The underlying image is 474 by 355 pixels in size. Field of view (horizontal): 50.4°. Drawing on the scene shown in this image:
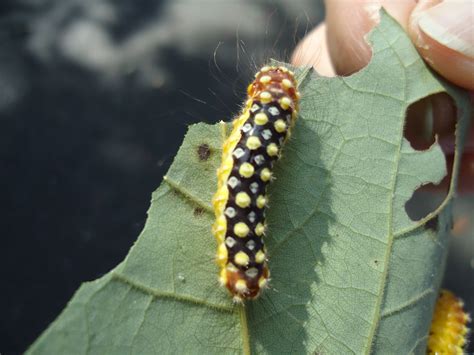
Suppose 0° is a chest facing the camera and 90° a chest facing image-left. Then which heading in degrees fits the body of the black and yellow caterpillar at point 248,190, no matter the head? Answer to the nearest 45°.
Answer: approximately 180°
